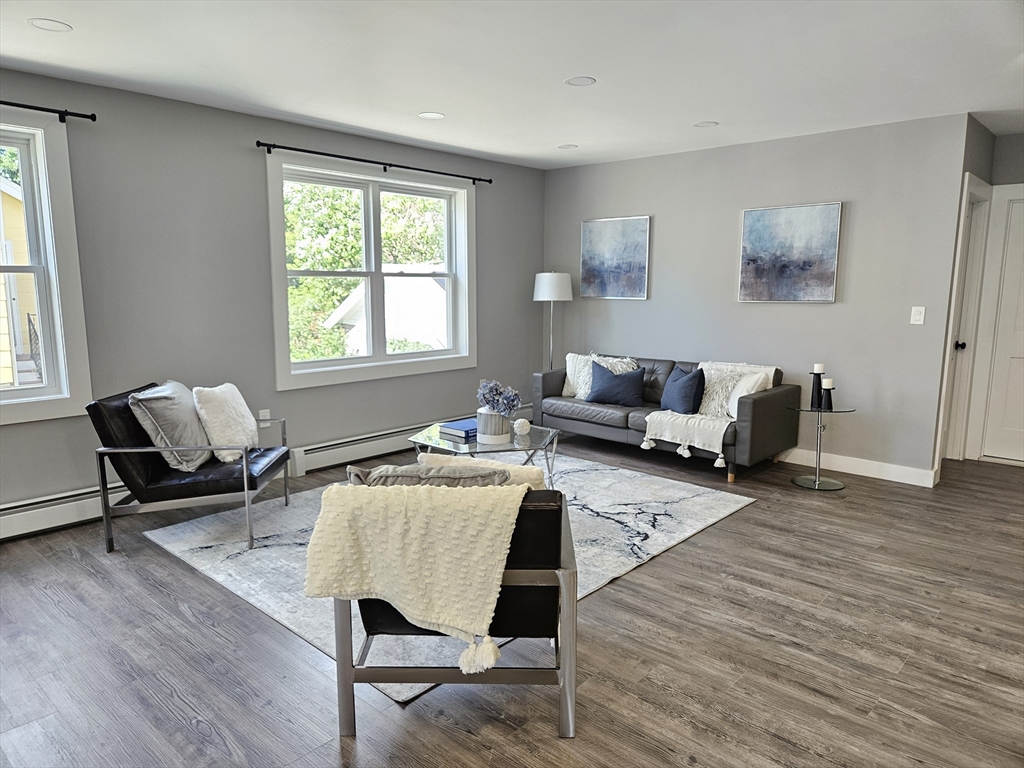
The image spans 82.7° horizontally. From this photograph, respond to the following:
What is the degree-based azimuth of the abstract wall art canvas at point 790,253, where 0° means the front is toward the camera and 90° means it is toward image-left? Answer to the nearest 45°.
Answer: approximately 45°

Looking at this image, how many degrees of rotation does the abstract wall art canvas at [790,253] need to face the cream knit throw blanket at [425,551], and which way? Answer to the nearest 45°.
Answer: approximately 45° to its left

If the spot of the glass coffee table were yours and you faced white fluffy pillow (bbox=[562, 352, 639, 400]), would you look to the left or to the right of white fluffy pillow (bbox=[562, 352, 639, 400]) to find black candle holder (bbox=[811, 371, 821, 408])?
right

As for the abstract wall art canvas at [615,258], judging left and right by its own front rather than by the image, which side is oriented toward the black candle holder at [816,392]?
left

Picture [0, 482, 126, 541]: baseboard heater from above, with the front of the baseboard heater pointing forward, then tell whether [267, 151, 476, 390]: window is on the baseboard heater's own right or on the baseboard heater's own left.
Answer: on the baseboard heater's own left

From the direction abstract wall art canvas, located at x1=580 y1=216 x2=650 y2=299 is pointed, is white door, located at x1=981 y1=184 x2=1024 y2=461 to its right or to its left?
on its left

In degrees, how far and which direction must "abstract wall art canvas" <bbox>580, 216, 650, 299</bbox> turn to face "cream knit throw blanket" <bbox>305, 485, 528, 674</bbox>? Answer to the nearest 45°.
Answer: approximately 45° to its left

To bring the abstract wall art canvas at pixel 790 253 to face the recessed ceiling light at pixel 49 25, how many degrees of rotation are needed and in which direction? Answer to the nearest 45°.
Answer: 0° — it already faces it
